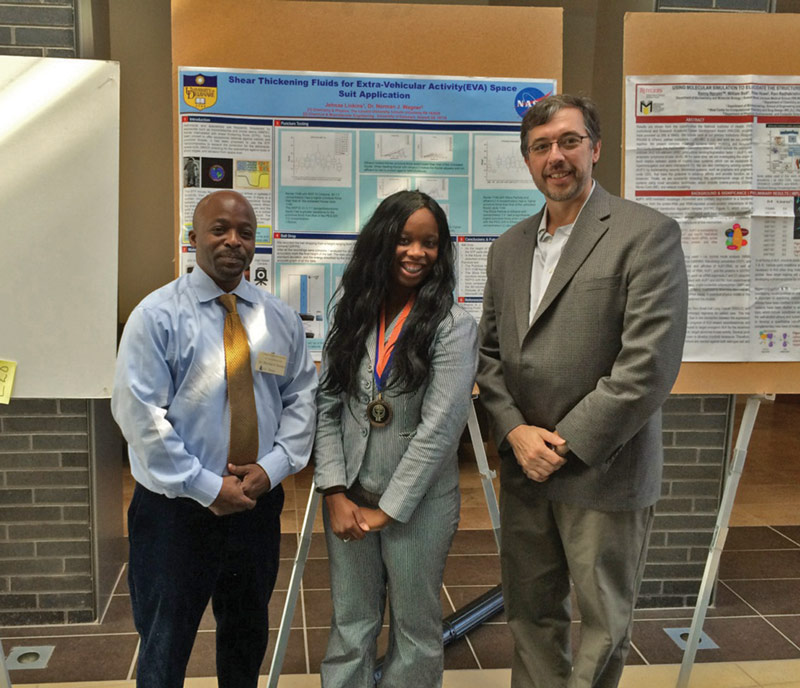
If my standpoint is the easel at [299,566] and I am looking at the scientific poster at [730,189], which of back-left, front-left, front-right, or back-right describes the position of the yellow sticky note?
back-left

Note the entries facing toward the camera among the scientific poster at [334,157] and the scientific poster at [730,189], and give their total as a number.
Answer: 2

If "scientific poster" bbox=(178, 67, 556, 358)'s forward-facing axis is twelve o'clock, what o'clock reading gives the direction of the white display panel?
The white display panel is roughly at 3 o'clock from the scientific poster.

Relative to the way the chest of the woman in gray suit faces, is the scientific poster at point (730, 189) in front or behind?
behind

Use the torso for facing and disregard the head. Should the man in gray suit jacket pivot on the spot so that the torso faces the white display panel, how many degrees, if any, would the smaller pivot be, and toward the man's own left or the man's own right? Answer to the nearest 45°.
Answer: approximately 45° to the man's own right

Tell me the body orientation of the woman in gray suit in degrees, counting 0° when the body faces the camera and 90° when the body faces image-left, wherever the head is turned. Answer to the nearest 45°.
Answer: approximately 45°

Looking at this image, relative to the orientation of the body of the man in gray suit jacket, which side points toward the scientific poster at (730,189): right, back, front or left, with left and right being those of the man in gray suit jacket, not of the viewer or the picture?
back

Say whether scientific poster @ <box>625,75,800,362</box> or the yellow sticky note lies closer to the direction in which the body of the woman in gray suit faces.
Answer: the yellow sticky note
